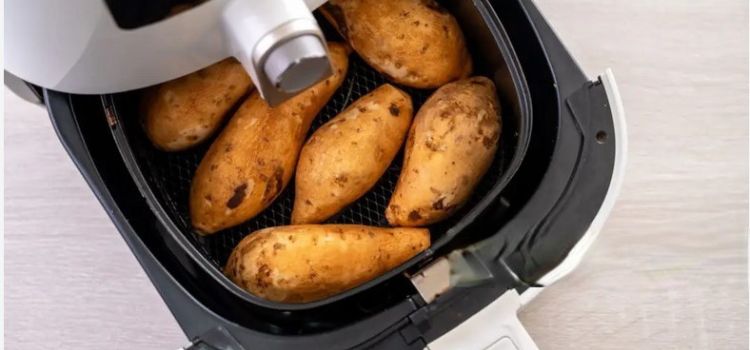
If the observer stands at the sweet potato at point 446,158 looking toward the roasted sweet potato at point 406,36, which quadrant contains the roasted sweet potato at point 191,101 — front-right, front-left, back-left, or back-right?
front-left

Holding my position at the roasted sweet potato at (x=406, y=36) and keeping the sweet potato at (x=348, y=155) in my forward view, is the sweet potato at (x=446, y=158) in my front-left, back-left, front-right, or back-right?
front-left

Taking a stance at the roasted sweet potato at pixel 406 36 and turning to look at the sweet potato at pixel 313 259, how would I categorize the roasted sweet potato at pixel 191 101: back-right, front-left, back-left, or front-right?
front-right

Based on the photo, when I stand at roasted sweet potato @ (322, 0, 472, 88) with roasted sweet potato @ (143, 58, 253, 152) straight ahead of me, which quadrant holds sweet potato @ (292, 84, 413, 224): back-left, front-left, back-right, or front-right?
front-left

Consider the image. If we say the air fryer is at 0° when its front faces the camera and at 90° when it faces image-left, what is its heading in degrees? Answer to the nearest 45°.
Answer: approximately 315°
